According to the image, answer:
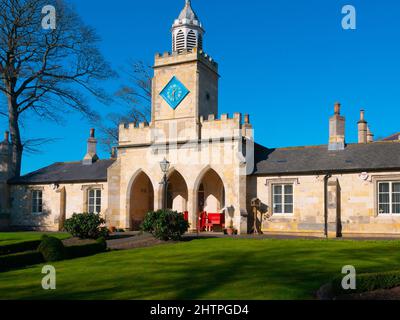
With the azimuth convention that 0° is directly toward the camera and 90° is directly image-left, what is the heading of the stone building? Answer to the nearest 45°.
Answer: approximately 45°

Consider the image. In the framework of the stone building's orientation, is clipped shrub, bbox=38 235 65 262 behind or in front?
in front

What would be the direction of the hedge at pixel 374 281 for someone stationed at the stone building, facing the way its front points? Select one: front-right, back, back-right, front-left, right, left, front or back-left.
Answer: front-left

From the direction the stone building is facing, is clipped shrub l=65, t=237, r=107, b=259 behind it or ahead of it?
ahead
